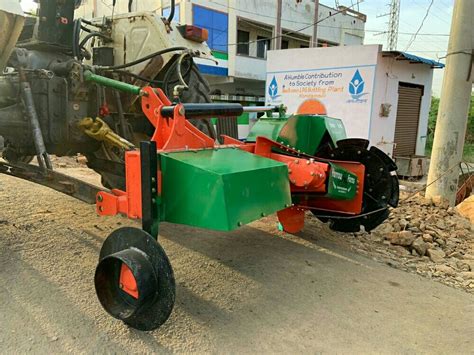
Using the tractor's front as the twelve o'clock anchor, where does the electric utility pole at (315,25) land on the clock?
The electric utility pole is roughly at 2 o'clock from the tractor.

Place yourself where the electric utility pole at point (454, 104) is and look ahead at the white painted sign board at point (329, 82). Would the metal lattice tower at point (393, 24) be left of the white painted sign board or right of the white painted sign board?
right

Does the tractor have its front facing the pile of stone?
no

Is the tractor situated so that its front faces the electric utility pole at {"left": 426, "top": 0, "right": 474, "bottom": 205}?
no

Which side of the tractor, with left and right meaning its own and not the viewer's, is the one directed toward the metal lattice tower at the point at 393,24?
right

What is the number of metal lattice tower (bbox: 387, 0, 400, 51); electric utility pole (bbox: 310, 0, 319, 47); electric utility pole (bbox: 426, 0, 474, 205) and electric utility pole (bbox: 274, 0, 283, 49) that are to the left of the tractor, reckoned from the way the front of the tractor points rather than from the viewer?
0

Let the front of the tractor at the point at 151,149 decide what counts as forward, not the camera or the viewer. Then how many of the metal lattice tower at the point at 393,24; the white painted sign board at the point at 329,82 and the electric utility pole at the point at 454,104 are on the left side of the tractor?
0

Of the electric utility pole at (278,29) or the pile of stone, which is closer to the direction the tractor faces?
the electric utility pole

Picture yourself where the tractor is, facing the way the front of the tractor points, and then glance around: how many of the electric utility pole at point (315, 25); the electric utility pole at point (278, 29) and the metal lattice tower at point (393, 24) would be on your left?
0

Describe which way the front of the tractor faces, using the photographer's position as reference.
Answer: facing away from the viewer and to the left of the viewer

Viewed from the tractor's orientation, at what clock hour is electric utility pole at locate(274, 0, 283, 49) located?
The electric utility pole is roughly at 2 o'clock from the tractor.
